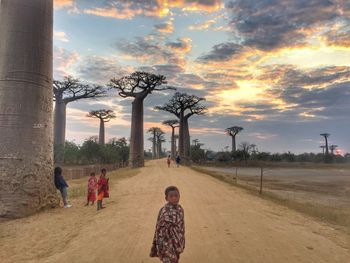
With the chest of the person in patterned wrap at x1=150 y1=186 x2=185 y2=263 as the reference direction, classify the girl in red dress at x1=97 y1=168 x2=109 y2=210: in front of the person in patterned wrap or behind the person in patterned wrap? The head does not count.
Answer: behind

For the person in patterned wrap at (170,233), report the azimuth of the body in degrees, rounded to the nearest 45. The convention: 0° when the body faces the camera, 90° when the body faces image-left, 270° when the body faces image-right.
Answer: approximately 315°

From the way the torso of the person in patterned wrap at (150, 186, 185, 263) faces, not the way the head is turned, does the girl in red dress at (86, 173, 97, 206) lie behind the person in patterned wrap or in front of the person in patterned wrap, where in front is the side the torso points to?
behind
